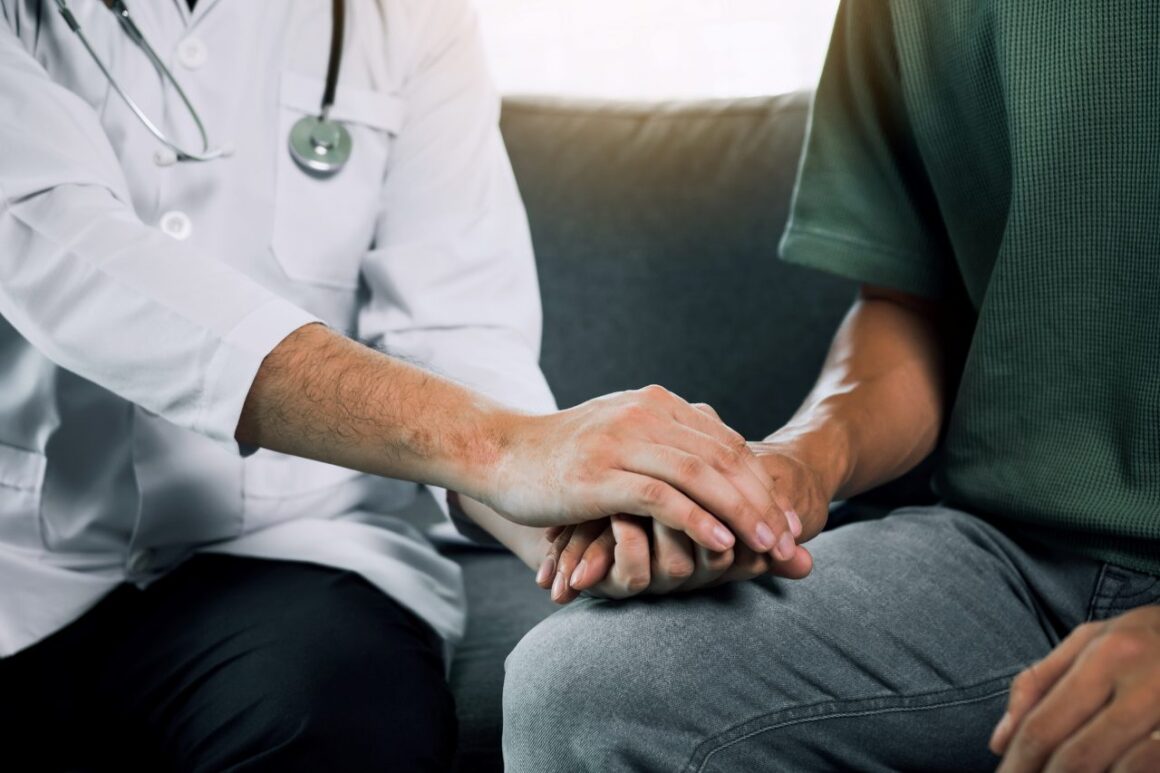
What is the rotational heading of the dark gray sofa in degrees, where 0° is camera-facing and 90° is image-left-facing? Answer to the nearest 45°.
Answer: approximately 0°
